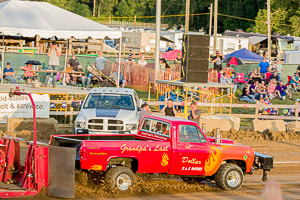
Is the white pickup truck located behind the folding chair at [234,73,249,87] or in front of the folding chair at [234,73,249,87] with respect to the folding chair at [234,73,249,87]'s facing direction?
in front

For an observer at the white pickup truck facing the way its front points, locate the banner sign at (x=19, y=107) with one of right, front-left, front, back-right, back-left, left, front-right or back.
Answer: back-right

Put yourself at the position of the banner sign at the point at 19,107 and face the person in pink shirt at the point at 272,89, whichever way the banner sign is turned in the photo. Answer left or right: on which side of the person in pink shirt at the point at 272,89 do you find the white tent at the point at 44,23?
left

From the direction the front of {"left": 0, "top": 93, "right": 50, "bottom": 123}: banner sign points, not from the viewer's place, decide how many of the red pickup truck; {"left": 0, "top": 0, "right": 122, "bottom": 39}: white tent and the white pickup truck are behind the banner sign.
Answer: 1

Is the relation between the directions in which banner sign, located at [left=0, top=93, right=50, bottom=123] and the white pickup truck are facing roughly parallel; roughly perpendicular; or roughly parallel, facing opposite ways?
roughly parallel

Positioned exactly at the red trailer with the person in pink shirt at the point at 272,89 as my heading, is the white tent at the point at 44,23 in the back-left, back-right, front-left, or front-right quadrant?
front-left

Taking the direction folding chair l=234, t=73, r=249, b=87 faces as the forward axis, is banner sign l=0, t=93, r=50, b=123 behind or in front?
in front

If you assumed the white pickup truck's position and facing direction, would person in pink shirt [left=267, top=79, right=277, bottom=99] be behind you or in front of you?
behind

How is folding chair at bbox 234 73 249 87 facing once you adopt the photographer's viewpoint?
facing the viewer and to the left of the viewer

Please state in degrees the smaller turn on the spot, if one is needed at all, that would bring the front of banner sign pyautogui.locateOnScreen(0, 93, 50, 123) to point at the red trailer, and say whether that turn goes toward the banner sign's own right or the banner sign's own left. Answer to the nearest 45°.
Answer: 0° — it already faces it

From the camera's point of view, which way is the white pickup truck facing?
toward the camera

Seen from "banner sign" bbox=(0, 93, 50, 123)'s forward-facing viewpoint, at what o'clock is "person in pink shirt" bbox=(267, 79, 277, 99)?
The person in pink shirt is roughly at 8 o'clock from the banner sign.

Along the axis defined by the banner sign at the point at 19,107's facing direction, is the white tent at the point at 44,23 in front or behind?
behind

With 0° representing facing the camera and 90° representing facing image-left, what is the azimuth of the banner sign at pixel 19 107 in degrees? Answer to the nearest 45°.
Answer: approximately 0°
